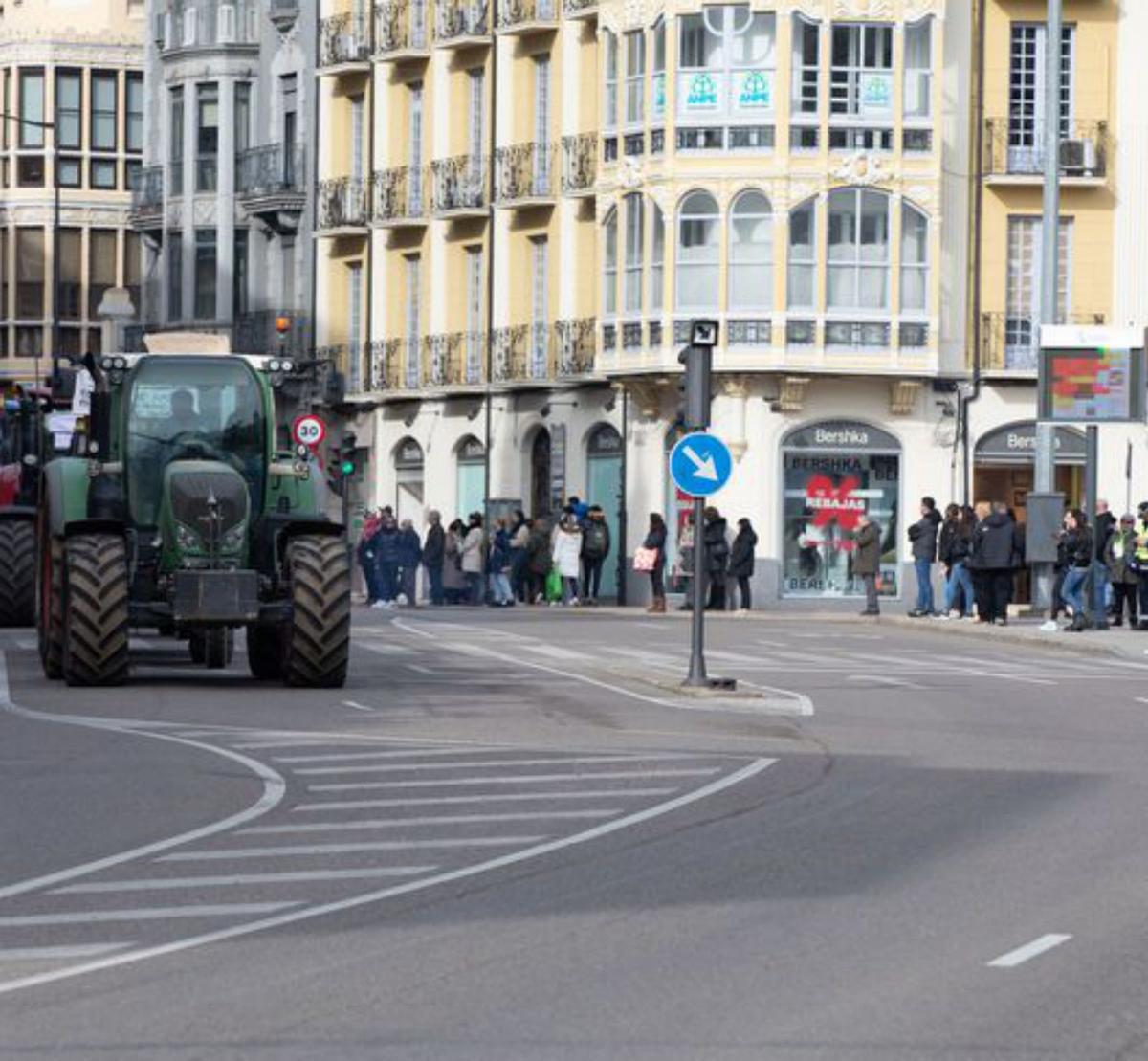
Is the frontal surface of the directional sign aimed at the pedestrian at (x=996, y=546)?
no

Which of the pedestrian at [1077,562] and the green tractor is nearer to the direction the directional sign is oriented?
the green tractor

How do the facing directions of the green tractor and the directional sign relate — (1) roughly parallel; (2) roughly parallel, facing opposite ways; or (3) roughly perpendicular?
roughly parallel

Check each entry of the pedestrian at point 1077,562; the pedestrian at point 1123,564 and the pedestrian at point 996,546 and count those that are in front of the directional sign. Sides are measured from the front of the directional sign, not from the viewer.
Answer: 0

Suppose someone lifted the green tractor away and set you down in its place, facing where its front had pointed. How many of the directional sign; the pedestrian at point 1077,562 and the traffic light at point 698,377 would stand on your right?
0

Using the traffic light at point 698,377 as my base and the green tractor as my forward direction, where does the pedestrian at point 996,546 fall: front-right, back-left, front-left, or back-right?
back-right

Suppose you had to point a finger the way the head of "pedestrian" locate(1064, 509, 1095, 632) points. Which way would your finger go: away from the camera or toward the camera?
toward the camera

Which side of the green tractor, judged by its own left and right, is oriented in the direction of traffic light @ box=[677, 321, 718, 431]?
left

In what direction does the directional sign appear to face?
toward the camera

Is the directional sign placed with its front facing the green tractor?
no

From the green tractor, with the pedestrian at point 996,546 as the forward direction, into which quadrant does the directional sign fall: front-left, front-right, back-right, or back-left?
front-right

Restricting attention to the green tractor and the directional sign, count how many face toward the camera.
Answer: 2

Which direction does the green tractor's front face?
toward the camera

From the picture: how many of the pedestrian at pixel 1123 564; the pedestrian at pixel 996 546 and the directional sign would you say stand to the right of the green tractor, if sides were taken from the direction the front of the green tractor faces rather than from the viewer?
0
